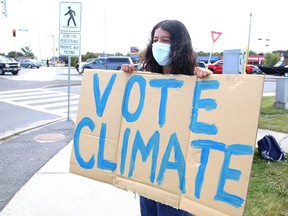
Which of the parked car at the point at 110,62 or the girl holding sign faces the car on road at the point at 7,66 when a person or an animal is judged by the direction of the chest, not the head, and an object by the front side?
the parked car at the point at 110,62

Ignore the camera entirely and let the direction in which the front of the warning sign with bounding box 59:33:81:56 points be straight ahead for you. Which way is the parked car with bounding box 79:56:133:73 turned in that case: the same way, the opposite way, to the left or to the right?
to the right

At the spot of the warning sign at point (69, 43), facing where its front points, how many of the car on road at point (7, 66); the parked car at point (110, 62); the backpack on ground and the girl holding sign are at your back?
2

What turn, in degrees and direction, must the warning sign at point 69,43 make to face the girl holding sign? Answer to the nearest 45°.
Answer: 0° — it already faces them

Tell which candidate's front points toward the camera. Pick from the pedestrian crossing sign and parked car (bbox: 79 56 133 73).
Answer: the pedestrian crossing sign

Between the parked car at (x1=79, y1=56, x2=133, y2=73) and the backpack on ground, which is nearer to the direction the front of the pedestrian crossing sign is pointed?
the backpack on ground

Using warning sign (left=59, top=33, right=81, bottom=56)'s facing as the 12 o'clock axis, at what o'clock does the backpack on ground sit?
The backpack on ground is roughly at 11 o'clock from the warning sign.

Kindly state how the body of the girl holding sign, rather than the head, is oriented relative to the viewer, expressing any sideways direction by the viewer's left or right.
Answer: facing the viewer and to the left of the viewer

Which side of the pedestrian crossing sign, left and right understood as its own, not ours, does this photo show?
front

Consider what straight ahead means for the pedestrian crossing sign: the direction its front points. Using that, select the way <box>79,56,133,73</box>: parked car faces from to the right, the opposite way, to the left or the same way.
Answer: to the right

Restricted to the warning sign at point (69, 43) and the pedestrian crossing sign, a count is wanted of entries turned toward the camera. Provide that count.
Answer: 2

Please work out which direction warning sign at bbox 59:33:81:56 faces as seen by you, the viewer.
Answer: facing the viewer

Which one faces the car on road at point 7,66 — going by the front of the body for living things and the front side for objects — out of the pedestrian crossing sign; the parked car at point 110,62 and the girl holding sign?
the parked car at point 110,62

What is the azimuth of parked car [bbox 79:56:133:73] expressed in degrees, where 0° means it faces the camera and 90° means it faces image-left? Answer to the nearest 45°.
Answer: approximately 90°

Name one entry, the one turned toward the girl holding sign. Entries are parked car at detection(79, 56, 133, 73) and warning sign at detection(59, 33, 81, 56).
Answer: the warning sign
